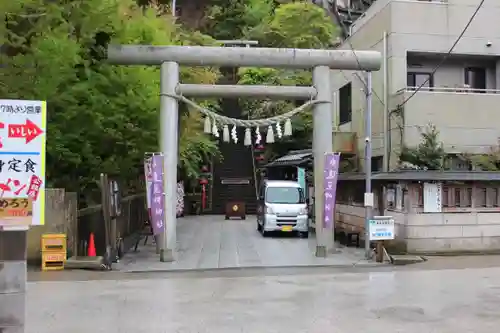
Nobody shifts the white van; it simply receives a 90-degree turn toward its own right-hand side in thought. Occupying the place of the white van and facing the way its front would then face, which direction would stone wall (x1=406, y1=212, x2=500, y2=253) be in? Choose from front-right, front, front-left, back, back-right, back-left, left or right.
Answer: back-left

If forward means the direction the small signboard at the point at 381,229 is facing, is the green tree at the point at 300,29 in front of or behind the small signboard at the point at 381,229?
behind

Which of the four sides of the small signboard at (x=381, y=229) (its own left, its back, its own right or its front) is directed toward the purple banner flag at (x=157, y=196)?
right

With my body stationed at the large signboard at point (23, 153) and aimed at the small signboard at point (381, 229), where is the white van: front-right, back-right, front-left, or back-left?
front-left

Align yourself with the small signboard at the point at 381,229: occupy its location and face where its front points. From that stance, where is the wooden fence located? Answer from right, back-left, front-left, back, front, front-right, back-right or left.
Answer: right

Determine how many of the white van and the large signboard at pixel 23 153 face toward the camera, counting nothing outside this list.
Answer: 2

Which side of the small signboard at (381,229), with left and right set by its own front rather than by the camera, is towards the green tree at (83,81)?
right

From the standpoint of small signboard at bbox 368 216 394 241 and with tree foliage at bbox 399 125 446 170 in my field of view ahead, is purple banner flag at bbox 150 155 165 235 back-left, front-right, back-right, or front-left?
back-left

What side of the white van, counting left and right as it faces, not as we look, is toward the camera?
front

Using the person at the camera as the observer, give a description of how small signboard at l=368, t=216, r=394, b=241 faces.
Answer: facing the viewer

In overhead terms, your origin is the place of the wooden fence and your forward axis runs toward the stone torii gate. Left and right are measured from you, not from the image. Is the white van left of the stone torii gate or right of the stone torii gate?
left

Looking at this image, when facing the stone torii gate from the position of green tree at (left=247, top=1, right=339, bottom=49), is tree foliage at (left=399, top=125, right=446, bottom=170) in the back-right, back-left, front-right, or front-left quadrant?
front-left

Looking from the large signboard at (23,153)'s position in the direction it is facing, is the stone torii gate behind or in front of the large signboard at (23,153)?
behind

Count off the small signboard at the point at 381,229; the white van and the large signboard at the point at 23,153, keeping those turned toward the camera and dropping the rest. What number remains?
3

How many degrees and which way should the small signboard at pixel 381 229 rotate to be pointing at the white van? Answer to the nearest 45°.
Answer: approximately 135° to its right

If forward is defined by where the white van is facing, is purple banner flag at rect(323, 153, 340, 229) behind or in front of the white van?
in front

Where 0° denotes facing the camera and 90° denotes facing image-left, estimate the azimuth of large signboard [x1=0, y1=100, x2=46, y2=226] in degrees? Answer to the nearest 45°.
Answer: approximately 0°

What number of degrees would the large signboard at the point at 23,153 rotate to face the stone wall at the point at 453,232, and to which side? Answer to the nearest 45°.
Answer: approximately 135° to its left
